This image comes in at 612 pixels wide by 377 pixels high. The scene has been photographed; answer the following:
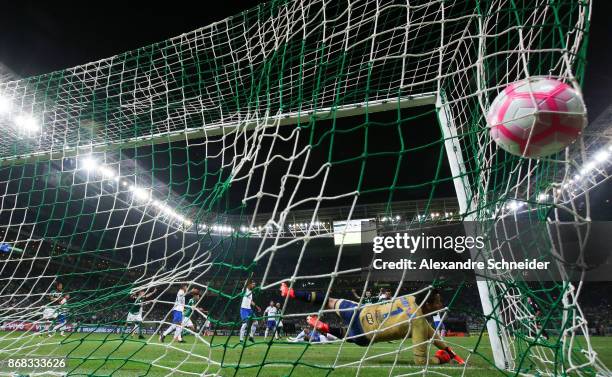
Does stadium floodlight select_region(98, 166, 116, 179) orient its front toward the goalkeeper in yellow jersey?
yes

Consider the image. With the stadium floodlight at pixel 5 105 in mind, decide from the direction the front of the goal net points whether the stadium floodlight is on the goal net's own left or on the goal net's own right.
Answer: on the goal net's own left

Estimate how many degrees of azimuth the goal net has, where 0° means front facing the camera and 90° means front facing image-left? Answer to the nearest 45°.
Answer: approximately 180°

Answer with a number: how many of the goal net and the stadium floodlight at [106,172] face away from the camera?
1

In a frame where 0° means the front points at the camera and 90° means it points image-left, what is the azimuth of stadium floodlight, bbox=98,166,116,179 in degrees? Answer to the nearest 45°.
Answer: approximately 315°

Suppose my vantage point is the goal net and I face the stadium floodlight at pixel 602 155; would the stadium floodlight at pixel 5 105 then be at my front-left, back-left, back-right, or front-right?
back-left

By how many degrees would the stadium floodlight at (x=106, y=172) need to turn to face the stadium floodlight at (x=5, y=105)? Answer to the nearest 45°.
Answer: approximately 135° to its right

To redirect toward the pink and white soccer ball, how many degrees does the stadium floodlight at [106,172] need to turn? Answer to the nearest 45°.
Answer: approximately 45° to its right

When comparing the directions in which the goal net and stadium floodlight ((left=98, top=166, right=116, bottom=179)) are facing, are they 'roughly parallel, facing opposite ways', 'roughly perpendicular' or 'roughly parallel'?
roughly perpendicular

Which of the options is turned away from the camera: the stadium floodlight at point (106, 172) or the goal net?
the goal net
